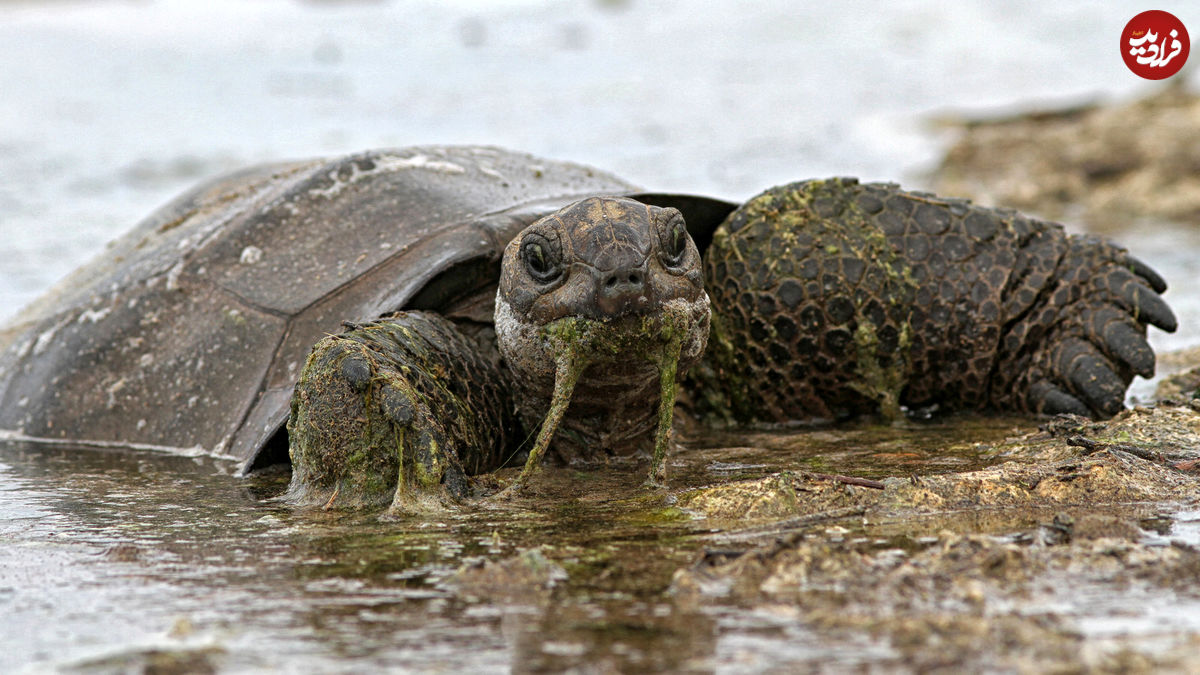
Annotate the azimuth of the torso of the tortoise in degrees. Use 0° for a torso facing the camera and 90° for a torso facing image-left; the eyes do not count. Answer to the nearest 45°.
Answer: approximately 315°
